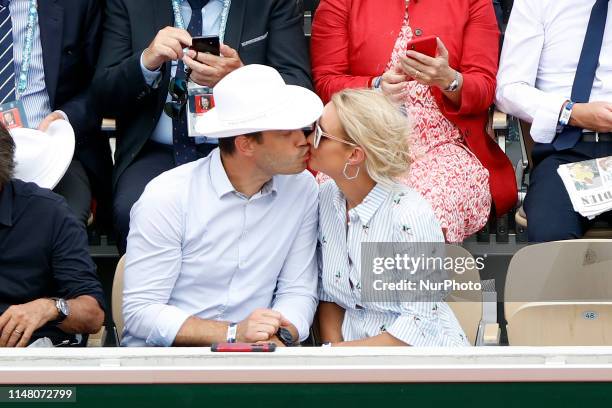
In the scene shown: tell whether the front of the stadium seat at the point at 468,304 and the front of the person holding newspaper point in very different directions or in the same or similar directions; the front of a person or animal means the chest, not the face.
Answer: same or similar directions

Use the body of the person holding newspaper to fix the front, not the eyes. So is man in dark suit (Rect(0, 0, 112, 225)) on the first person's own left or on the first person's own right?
on the first person's own right

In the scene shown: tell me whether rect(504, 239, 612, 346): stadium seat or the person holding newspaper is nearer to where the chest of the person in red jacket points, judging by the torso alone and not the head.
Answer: the stadium seat

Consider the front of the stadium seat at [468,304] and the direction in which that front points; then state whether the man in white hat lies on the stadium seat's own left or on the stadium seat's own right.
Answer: on the stadium seat's own right

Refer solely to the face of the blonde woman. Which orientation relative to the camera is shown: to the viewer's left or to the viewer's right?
to the viewer's left

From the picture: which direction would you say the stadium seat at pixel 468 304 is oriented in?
toward the camera

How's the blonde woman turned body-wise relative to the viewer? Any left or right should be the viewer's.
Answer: facing the viewer and to the left of the viewer

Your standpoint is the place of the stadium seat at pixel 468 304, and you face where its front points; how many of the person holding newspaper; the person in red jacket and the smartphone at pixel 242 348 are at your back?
2

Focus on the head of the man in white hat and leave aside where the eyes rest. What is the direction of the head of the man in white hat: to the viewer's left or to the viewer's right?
to the viewer's right

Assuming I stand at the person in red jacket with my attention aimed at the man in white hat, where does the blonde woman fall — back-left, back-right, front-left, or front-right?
front-left

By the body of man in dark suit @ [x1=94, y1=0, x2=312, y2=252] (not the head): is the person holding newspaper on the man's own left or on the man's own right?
on the man's own left

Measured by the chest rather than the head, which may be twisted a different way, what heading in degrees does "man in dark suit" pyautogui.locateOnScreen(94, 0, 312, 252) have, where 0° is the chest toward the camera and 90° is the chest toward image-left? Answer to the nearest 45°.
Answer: approximately 0°

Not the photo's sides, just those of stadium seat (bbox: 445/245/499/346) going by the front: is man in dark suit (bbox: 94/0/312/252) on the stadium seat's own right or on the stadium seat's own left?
on the stadium seat's own right

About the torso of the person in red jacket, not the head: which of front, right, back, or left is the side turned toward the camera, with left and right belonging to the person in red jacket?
front
